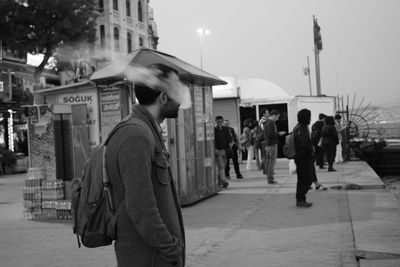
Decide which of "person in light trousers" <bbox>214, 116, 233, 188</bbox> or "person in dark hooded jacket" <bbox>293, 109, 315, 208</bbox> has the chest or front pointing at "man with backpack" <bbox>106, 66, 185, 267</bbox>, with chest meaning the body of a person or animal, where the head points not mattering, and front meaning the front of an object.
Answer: "person in light trousers" <bbox>214, 116, 233, 188</bbox>

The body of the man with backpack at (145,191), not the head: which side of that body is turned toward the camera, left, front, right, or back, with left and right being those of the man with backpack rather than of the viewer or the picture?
right

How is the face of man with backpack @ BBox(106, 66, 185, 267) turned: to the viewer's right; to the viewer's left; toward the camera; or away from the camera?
to the viewer's right

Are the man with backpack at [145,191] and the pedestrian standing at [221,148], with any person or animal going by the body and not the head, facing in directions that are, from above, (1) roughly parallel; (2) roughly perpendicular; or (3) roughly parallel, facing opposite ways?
roughly perpendicular
